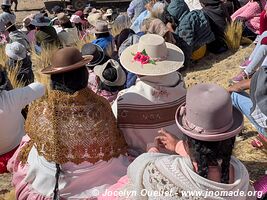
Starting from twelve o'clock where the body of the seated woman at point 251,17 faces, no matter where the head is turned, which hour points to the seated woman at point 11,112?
the seated woman at point 11,112 is roughly at 10 o'clock from the seated woman at point 251,17.

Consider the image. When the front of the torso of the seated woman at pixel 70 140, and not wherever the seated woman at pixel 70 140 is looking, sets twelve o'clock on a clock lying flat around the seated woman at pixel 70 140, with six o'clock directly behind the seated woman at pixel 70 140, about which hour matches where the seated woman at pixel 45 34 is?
the seated woman at pixel 45 34 is roughly at 12 o'clock from the seated woman at pixel 70 140.

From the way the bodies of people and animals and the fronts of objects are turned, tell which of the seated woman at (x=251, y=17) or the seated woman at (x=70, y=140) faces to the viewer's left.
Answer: the seated woman at (x=251, y=17)

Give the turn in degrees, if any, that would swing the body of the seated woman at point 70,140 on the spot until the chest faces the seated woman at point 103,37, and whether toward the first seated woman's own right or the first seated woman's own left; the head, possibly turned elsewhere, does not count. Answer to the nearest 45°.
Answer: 0° — they already face them

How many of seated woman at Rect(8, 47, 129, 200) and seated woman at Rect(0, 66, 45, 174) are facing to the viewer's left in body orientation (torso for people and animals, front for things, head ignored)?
0

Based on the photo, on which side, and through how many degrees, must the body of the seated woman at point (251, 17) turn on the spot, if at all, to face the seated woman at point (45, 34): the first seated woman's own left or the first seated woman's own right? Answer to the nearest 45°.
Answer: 0° — they already face them

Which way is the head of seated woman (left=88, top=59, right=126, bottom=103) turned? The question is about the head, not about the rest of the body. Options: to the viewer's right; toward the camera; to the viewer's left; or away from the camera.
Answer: away from the camera

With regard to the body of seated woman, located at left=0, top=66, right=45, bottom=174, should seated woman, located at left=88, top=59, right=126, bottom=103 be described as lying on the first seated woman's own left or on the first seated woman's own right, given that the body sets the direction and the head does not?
on the first seated woman's own right

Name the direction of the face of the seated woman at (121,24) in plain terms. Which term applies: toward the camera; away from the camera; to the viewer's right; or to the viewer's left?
away from the camera

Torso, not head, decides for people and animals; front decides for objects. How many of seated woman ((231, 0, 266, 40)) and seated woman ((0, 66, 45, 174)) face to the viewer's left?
1

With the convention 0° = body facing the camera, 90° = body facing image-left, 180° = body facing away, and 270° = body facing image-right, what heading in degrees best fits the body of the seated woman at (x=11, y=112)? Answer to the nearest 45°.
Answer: approximately 180°

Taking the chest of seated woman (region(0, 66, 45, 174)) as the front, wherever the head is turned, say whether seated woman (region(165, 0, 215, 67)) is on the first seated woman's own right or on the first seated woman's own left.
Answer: on the first seated woman's own right

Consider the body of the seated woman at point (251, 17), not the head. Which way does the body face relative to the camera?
to the viewer's left

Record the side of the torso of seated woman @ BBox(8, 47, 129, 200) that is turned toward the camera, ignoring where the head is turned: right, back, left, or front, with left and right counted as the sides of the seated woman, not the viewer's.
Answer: back

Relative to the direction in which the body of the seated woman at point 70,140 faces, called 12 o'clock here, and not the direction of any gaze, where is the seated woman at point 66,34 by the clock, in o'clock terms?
the seated woman at point 66,34 is roughly at 12 o'clock from the seated woman at point 70,140.

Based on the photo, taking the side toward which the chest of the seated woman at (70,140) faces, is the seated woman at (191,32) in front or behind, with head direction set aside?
in front

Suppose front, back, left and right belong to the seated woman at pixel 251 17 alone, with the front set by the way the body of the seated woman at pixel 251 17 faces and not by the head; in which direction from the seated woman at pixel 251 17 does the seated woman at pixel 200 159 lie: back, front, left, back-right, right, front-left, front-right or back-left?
left

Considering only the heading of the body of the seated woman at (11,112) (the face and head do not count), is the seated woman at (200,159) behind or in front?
behind
